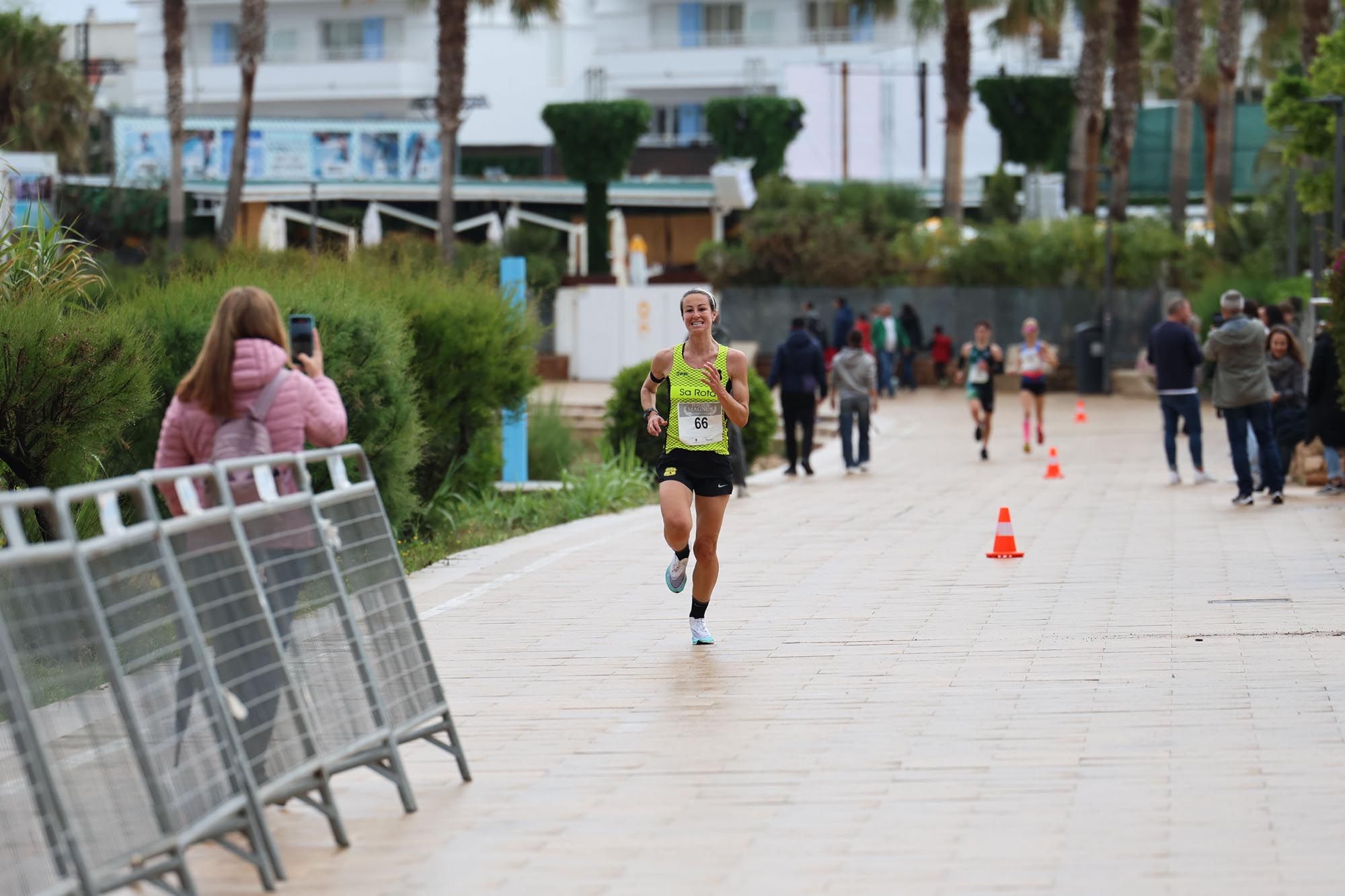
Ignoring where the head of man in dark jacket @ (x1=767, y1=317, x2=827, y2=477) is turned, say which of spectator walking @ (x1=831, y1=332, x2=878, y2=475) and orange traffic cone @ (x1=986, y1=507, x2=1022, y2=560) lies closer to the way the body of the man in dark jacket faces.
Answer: the spectator walking

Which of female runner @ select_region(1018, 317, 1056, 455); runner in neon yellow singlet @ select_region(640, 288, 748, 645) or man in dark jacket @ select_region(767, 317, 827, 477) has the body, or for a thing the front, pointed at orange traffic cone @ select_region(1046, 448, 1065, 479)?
the female runner

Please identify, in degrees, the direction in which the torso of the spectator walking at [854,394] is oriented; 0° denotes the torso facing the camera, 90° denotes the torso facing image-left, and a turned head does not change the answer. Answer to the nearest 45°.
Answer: approximately 180°

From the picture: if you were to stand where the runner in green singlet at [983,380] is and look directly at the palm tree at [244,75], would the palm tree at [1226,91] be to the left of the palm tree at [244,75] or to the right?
right

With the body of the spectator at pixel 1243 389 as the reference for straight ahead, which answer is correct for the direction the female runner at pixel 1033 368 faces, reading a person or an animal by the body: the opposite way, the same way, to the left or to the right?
the opposite way

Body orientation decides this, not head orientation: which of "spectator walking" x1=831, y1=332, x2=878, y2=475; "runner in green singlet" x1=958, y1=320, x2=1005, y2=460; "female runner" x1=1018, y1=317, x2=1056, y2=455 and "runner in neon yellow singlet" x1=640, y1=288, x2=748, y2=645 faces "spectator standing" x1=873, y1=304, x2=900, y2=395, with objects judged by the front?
"spectator walking" x1=831, y1=332, x2=878, y2=475

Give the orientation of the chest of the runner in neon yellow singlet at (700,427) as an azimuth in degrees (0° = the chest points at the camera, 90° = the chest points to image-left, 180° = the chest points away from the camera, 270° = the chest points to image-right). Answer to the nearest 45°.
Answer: approximately 0°

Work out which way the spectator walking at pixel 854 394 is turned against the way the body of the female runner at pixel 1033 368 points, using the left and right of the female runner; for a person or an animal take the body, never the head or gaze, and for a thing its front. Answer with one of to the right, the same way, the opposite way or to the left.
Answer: the opposite way
